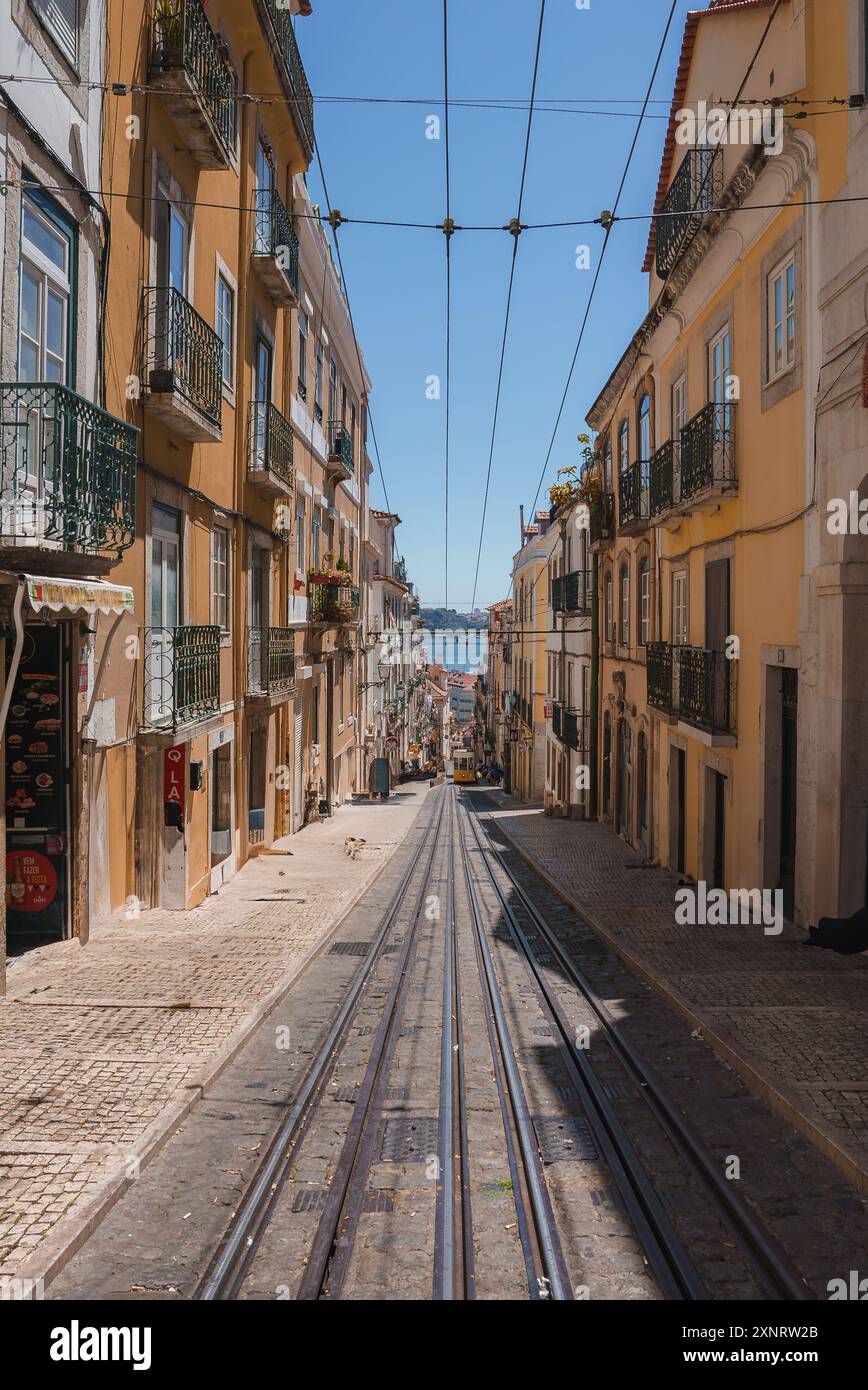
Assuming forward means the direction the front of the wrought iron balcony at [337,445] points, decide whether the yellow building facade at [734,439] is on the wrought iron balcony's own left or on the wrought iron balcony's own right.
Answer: on the wrought iron balcony's own right

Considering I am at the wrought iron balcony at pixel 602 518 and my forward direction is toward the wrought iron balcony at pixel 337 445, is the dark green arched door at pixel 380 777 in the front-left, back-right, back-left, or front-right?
front-right

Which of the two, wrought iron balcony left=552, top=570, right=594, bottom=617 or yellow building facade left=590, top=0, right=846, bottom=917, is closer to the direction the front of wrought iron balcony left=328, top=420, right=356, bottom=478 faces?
the wrought iron balcony

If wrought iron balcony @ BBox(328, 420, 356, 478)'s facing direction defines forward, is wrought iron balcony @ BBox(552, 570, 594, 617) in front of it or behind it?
in front

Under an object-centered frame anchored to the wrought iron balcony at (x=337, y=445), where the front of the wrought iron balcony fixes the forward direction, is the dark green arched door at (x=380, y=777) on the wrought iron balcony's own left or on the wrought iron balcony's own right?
on the wrought iron balcony's own left

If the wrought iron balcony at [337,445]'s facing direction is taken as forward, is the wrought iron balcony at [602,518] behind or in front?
in front

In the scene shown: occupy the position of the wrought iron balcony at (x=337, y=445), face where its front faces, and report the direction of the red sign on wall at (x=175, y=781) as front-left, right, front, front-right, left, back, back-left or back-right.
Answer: right

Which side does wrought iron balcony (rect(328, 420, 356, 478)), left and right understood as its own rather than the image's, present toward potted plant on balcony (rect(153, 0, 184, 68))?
right

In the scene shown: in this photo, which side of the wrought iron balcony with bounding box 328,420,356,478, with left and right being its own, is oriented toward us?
right

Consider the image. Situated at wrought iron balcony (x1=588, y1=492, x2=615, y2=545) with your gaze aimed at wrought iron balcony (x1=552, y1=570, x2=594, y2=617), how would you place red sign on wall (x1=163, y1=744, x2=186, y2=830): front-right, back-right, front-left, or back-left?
back-left
